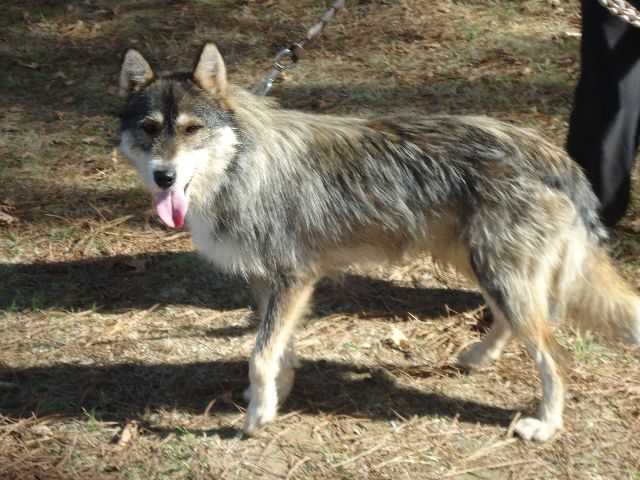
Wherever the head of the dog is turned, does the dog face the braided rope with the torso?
no

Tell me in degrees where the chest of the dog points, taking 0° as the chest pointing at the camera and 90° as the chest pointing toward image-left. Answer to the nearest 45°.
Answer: approximately 90°
